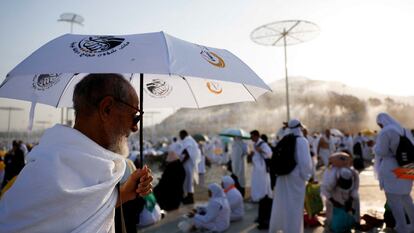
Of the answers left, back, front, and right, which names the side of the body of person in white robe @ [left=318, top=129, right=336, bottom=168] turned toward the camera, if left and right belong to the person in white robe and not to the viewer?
front

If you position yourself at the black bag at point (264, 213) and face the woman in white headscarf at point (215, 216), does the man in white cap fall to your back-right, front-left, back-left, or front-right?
back-left

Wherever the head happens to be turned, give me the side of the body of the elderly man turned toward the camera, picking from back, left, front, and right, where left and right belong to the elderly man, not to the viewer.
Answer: right

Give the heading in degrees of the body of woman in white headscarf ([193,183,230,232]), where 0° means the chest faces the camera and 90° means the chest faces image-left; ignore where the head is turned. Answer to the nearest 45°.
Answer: approximately 90°

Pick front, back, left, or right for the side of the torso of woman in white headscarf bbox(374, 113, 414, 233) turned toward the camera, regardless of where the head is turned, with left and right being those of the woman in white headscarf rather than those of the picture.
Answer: left

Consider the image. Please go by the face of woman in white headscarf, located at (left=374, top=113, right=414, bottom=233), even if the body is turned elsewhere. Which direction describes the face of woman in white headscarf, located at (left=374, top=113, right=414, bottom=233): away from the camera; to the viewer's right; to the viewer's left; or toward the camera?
to the viewer's left

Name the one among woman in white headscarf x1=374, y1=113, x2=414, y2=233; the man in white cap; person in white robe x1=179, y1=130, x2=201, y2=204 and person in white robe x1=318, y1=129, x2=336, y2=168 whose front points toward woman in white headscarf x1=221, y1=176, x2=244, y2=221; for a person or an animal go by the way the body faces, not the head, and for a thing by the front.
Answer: woman in white headscarf x1=374, y1=113, x2=414, y2=233
